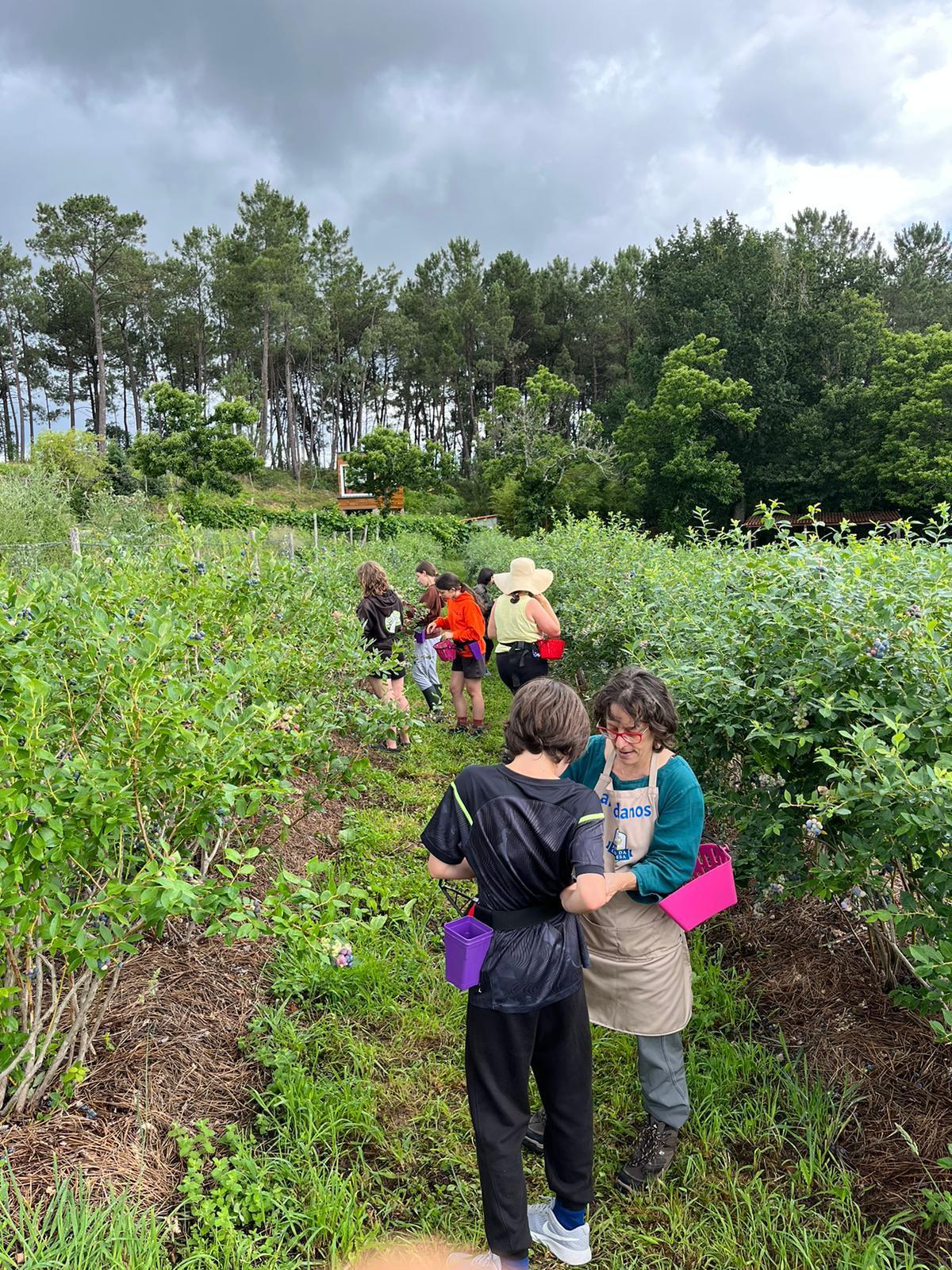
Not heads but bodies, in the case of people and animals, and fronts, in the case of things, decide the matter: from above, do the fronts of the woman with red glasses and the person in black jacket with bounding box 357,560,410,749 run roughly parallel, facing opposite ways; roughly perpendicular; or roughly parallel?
roughly perpendicular

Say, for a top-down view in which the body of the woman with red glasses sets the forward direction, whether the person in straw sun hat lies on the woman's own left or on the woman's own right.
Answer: on the woman's own right

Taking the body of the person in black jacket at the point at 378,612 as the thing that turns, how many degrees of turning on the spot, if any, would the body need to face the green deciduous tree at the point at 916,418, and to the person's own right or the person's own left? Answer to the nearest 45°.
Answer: approximately 90° to the person's own right

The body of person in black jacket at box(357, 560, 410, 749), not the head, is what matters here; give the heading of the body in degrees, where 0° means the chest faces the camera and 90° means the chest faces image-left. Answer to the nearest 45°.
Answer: approximately 135°

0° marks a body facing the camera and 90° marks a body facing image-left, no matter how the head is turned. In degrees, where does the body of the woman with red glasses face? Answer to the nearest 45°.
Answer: approximately 45°

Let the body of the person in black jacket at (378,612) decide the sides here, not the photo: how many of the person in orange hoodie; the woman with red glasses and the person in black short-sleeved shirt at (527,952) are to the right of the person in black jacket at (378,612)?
1

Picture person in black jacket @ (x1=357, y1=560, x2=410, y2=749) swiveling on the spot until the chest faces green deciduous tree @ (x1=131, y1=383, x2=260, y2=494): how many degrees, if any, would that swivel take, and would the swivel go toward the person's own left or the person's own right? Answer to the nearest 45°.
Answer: approximately 45° to the person's own right

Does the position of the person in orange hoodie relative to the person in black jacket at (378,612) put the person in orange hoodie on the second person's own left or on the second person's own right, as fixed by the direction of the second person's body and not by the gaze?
on the second person's own right

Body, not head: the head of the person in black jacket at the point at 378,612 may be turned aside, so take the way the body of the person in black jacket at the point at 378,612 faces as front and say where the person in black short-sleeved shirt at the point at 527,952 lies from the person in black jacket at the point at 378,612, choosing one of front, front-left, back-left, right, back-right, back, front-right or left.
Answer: back-left

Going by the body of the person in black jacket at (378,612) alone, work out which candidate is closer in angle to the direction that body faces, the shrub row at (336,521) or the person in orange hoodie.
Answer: the shrub row
